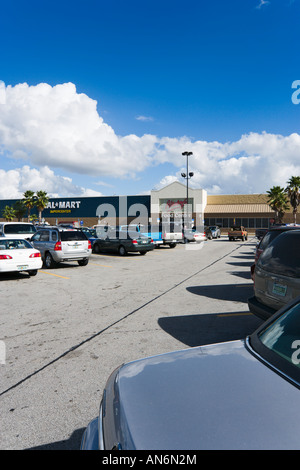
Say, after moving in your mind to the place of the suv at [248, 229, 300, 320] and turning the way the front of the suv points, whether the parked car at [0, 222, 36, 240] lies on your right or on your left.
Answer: on your left

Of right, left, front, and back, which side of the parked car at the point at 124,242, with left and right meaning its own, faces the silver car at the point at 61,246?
left

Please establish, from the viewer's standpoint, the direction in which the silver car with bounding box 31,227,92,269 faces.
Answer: facing away from the viewer and to the left of the viewer

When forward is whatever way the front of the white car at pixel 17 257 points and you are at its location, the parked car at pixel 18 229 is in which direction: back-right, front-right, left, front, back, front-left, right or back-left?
front-right

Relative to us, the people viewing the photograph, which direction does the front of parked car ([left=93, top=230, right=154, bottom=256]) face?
facing away from the viewer and to the left of the viewer

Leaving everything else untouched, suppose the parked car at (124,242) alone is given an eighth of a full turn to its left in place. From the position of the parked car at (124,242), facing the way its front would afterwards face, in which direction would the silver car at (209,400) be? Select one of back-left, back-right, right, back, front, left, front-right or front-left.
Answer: left

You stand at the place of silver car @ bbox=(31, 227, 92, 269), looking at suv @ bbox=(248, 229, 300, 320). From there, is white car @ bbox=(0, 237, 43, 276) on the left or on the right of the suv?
right

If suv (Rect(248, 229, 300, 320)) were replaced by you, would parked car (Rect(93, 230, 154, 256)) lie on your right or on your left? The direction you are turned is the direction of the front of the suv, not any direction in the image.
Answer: on your left

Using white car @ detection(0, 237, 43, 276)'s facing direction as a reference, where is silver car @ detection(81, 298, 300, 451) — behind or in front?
behind

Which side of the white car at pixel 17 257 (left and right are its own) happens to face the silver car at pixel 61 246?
right

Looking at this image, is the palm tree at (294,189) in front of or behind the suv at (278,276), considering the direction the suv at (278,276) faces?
in front

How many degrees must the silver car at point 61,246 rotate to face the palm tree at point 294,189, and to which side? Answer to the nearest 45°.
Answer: approximately 90° to its right

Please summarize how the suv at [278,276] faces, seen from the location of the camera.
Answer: facing away from the viewer and to the right of the viewer
